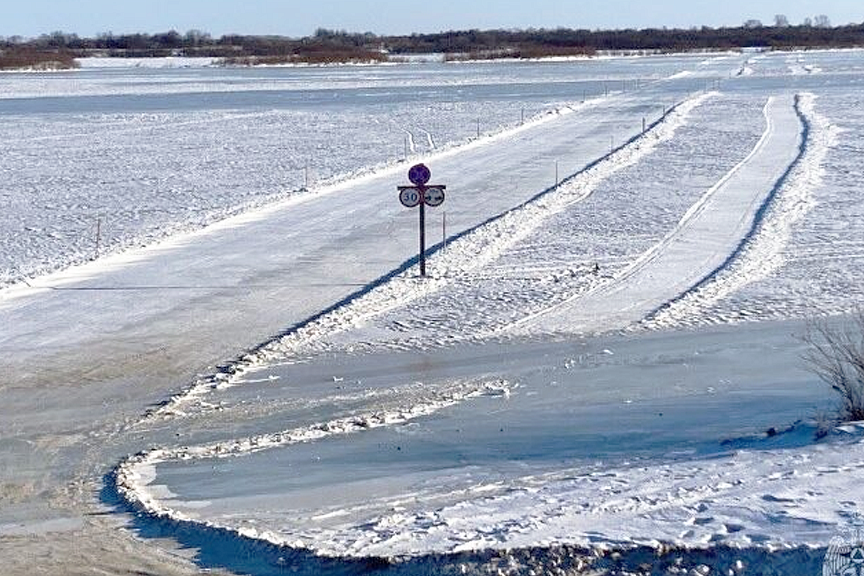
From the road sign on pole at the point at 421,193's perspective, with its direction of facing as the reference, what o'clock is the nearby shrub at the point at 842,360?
The nearby shrub is roughly at 11 o'clock from the road sign on pole.

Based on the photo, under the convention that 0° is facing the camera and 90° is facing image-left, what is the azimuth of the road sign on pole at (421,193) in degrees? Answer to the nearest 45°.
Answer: approximately 0°

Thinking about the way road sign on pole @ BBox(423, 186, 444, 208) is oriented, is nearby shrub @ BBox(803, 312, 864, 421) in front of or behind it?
in front

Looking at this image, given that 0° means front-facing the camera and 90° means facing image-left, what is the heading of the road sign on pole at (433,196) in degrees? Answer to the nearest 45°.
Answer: approximately 0°
